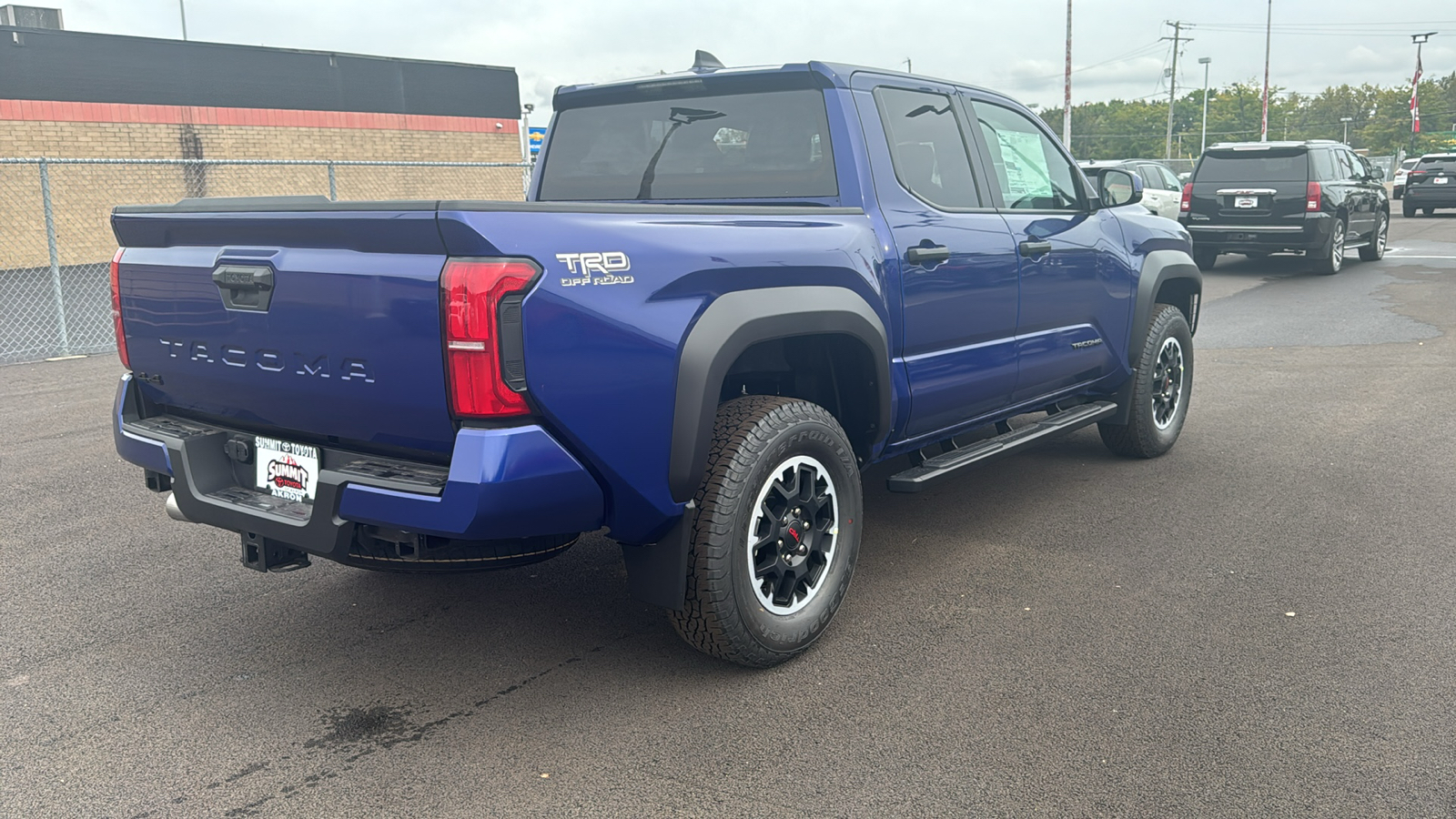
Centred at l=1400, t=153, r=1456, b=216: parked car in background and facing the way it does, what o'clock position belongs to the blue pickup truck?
The blue pickup truck is roughly at 6 o'clock from the parked car in background.

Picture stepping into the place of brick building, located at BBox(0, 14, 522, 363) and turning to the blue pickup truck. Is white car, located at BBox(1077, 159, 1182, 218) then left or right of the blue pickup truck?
left

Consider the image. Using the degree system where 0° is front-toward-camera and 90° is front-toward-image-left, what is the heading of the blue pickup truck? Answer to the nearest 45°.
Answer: approximately 225°

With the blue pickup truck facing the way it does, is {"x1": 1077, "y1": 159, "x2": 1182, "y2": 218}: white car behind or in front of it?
in front

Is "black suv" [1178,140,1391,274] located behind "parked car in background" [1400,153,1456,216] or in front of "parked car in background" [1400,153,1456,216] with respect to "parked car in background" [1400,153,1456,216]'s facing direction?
behind

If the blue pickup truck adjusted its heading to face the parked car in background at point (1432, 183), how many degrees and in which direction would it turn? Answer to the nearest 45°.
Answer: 0° — it already faces it

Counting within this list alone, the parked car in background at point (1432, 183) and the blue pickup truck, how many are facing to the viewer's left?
0

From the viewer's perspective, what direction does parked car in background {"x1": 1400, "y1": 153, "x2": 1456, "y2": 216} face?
away from the camera

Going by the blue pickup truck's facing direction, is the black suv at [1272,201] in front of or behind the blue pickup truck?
in front

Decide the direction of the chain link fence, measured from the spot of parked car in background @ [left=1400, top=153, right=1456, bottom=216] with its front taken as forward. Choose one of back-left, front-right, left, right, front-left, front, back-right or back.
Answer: back-left

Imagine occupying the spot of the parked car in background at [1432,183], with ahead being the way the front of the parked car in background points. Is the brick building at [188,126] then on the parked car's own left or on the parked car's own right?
on the parked car's own left
